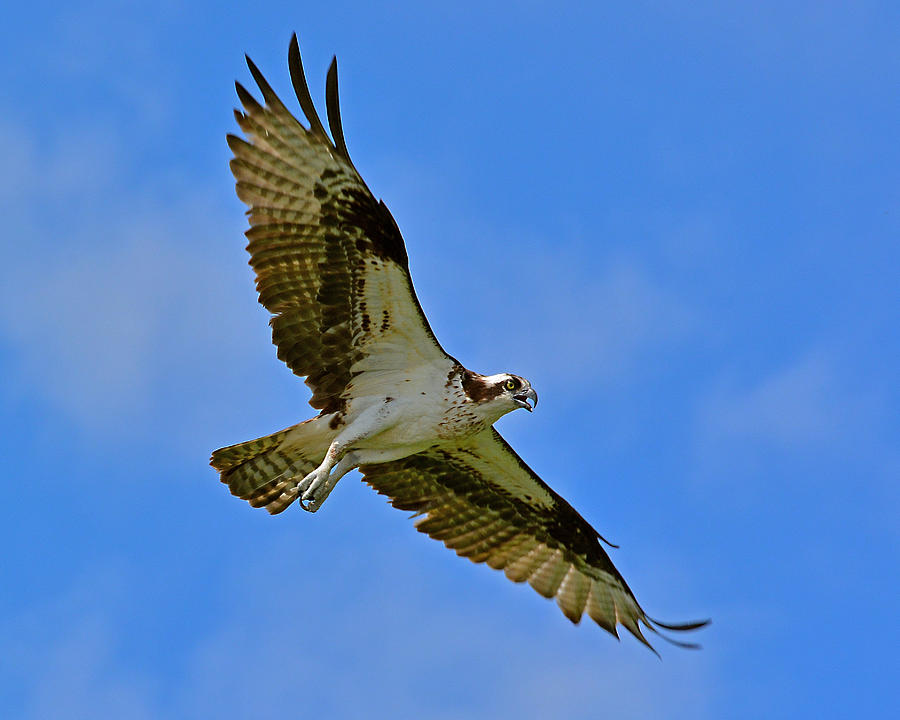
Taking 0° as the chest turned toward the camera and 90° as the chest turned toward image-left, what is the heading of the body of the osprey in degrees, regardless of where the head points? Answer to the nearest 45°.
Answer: approximately 270°
